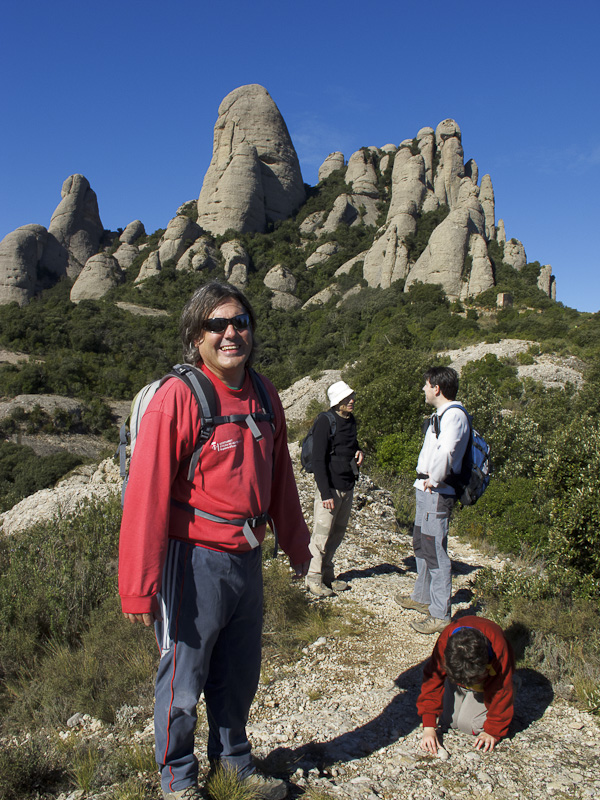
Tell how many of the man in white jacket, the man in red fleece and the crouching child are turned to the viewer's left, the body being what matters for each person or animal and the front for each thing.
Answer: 1

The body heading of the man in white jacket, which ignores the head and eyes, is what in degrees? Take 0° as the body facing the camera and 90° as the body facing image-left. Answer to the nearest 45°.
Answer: approximately 90°

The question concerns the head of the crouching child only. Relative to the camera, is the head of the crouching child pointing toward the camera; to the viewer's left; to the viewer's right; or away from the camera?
toward the camera

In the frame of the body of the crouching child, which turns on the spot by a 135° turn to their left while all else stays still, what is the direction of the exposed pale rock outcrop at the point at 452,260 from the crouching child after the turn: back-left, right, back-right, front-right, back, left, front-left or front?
front-left

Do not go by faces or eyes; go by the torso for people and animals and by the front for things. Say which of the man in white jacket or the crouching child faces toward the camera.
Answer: the crouching child

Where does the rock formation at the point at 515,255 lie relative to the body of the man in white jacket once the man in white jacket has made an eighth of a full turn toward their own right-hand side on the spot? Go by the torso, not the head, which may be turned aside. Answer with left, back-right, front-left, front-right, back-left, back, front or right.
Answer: front-right

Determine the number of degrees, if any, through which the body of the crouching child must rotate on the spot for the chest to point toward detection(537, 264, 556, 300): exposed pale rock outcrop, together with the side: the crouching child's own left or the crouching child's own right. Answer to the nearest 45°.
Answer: approximately 180°

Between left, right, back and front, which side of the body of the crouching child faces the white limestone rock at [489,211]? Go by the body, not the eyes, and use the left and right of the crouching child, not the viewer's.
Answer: back

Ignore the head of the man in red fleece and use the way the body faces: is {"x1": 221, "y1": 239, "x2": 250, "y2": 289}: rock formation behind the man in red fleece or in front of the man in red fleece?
behind

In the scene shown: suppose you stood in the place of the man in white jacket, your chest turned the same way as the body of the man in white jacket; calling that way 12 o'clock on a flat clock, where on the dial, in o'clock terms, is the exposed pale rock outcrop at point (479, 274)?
The exposed pale rock outcrop is roughly at 3 o'clock from the man in white jacket.

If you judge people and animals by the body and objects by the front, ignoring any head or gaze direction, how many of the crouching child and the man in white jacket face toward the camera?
1

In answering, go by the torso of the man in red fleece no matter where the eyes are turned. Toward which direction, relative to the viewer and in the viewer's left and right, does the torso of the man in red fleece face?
facing the viewer and to the right of the viewer

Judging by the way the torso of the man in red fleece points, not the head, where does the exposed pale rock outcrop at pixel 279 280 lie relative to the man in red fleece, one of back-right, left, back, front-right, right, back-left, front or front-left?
back-left

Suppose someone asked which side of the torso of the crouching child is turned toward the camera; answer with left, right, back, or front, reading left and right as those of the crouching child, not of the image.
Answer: front
